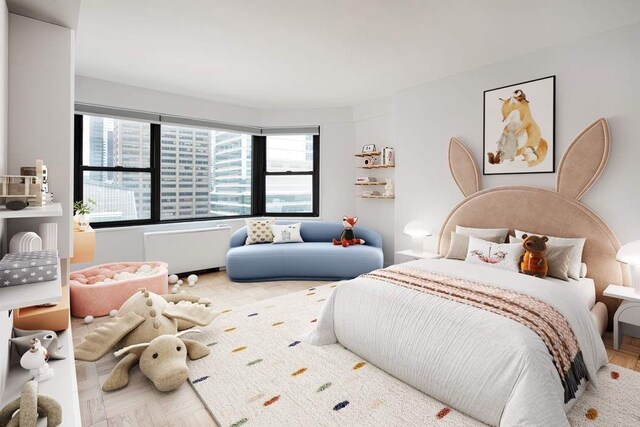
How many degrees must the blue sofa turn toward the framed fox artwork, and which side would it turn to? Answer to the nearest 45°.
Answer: approximately 45° to its left

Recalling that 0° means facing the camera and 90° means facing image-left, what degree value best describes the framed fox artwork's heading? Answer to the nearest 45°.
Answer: approximately 45°

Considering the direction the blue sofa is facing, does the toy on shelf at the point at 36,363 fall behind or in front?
in front

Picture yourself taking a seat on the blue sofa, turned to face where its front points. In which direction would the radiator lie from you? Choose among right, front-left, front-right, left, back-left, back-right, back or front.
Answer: right

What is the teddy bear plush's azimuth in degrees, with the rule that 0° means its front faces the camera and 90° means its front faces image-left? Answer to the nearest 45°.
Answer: approximately 45°

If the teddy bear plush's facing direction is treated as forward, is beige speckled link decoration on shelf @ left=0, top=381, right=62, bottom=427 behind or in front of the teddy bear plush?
in front

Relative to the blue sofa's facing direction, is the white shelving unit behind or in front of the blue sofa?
in front

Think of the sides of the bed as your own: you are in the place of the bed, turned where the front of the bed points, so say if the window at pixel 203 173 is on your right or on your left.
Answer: on your right

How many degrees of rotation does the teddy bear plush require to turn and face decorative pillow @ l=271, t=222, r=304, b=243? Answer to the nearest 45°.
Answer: approximately 45° to its right

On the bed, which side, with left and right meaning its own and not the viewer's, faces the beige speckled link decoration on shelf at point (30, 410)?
front

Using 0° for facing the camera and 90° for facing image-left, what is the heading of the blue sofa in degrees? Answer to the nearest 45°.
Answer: approximately 0°

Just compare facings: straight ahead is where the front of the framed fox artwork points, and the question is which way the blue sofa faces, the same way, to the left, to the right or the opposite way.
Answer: to the left

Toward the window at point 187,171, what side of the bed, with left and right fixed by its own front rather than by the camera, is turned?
right

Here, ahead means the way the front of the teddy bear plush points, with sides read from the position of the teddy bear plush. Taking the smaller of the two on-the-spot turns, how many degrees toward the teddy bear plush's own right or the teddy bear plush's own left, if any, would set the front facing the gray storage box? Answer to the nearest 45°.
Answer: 0° — it already faces it
